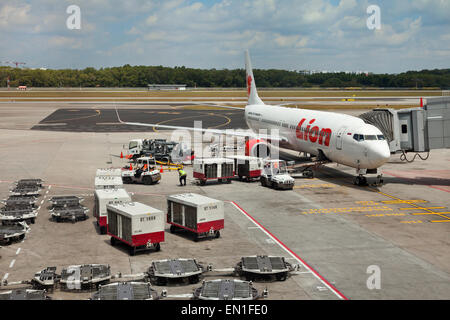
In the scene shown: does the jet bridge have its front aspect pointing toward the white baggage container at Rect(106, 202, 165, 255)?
no

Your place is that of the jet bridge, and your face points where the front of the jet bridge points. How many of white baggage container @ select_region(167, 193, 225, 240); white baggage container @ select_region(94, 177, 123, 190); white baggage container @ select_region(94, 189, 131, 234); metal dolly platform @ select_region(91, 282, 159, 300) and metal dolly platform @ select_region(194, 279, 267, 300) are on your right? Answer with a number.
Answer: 0

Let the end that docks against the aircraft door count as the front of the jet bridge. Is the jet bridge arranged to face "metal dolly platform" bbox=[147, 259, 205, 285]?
no

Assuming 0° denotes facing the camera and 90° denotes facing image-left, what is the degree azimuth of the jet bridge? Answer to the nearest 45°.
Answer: approximately 90°

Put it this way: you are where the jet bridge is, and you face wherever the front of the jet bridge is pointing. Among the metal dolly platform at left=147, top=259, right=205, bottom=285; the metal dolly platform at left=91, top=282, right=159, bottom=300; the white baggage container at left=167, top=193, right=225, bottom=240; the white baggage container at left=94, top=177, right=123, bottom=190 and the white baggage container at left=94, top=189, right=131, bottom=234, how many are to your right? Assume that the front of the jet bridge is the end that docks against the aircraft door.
0

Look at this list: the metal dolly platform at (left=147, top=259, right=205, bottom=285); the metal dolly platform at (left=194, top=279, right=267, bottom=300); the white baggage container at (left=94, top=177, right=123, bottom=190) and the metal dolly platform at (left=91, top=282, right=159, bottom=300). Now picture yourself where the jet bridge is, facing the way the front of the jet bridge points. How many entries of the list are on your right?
0

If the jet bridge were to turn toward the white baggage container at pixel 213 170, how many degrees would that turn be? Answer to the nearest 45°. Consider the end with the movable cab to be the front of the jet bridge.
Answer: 0° — it already faces it

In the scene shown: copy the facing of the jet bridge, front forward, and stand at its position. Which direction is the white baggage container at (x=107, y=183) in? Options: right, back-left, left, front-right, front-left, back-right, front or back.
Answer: front-left

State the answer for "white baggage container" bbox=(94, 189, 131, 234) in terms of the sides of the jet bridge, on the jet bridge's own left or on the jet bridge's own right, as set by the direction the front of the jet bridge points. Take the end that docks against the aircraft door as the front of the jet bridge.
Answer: on the jet bridge's own left

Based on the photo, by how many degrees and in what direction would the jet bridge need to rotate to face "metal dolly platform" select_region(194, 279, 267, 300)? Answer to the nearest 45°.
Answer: approximately 90° to its left

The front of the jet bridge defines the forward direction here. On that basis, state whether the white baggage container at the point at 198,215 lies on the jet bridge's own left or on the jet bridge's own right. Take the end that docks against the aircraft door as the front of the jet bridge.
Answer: on the jet bridge's own left

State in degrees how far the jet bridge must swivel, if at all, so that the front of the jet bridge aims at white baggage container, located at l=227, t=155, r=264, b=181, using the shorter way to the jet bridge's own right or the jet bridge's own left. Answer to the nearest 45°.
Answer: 0° — it already faces it

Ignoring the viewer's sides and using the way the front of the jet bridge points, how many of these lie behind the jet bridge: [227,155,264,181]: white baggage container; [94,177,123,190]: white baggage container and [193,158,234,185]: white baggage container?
0
